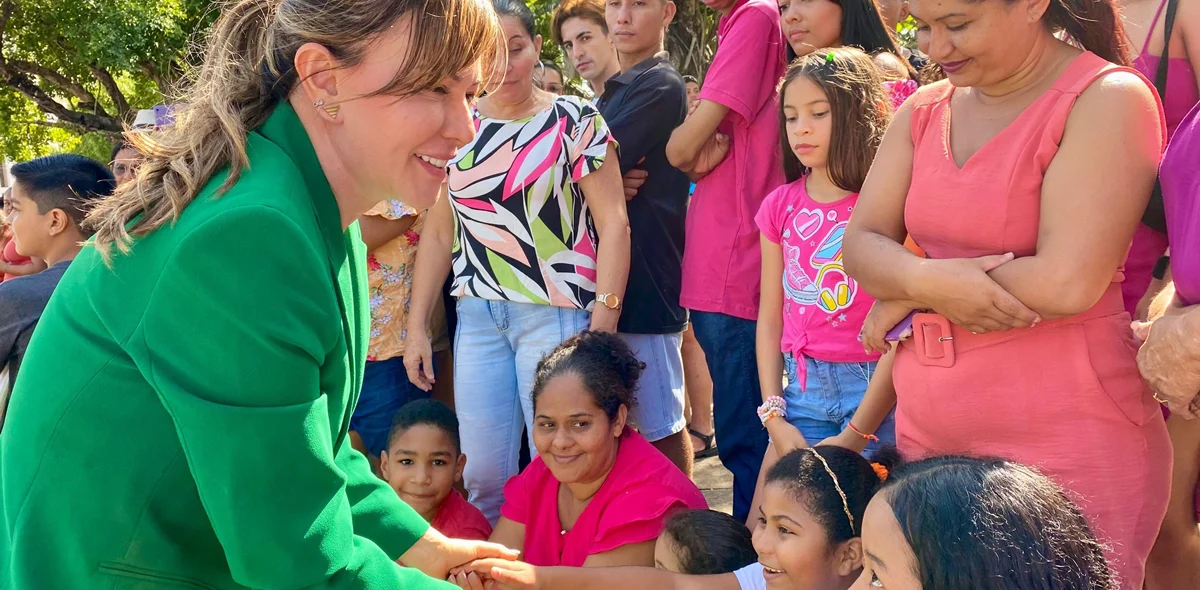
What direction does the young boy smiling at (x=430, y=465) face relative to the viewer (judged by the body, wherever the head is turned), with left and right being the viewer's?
facing the viewer

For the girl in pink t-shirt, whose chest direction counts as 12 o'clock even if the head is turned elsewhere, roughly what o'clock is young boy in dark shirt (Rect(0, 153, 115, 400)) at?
The young boy in dark shirt is roughly at 2 o'clock from the girl in pink t-shirt.

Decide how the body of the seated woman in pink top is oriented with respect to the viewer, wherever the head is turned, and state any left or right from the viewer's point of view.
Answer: facing the viewer and to the left of the viewer

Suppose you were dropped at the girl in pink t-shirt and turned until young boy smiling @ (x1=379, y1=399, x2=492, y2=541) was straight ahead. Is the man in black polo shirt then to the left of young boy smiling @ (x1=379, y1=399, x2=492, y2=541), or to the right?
right

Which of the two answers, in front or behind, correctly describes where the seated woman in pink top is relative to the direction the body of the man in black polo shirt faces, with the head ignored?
in front

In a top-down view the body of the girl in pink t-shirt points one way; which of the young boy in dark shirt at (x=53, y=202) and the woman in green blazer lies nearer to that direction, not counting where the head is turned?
the woman in green blazer

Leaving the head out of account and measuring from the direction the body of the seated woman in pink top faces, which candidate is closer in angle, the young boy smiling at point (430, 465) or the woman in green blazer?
the woman in green blazer

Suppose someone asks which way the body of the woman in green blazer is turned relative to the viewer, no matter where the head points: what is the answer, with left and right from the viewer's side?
facing to the right of the viewer

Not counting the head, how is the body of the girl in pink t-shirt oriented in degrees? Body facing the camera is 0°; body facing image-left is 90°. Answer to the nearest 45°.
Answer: approximately 45°

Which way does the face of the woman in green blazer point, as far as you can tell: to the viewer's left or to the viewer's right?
to the viewer's right

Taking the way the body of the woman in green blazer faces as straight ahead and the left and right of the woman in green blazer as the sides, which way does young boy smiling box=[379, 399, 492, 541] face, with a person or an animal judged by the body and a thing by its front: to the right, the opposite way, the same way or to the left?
to the right

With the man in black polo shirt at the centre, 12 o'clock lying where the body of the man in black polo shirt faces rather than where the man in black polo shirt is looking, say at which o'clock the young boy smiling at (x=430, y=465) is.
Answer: The young boy smiling is roughly at 1 o'clock from the man in black polo shirt.

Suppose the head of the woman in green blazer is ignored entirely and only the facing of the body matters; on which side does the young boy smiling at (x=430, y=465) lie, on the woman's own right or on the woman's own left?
on the woman's own left

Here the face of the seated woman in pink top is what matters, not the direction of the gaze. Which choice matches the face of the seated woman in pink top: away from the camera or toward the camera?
toward the camera

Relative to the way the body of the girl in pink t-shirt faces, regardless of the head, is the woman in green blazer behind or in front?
in front
